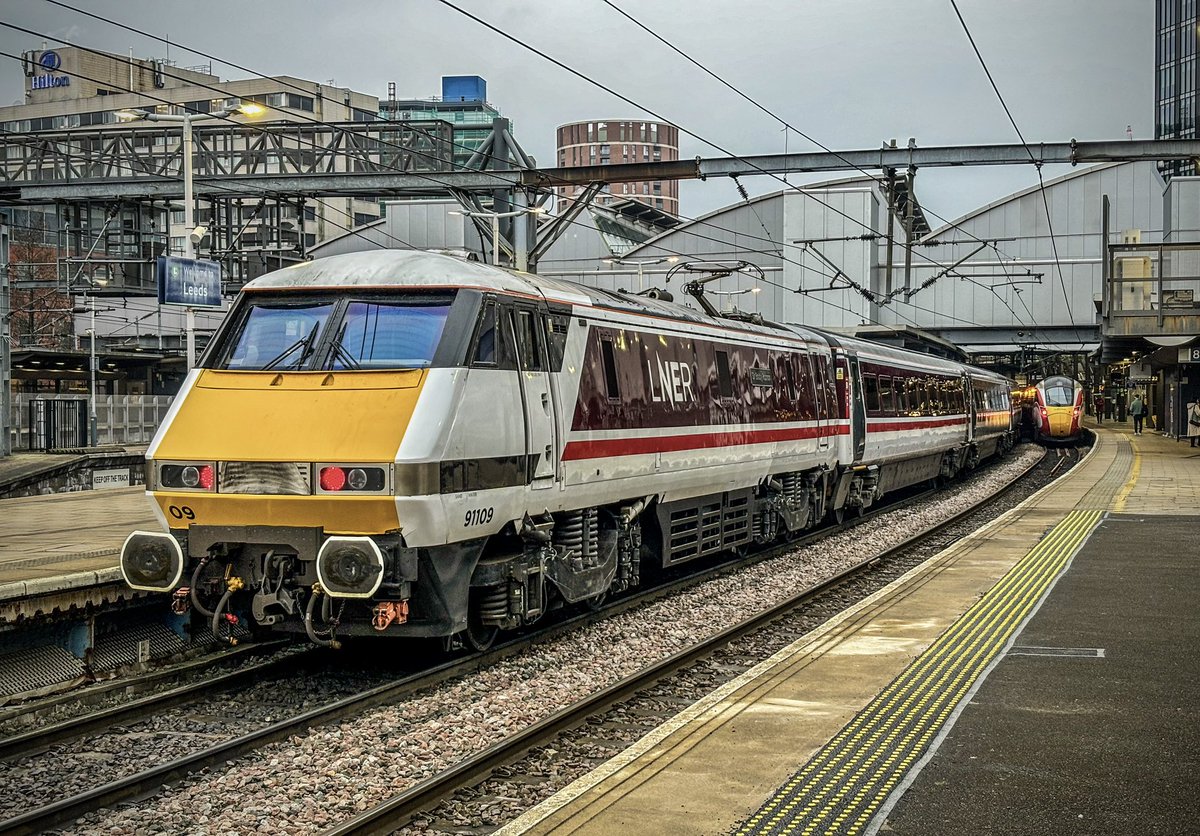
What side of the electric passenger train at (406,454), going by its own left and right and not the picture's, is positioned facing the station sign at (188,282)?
right

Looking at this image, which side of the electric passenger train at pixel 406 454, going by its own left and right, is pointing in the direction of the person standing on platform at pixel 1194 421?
back

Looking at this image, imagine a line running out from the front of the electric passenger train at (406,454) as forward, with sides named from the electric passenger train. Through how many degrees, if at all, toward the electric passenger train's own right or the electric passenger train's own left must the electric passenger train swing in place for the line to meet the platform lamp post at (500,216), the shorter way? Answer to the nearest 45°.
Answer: approximately 135° to the electric passenger train's own right

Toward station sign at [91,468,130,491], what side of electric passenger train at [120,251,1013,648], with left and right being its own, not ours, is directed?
right

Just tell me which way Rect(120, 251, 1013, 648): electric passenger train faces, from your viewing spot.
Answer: facing the viewer and to the left of the viewer
